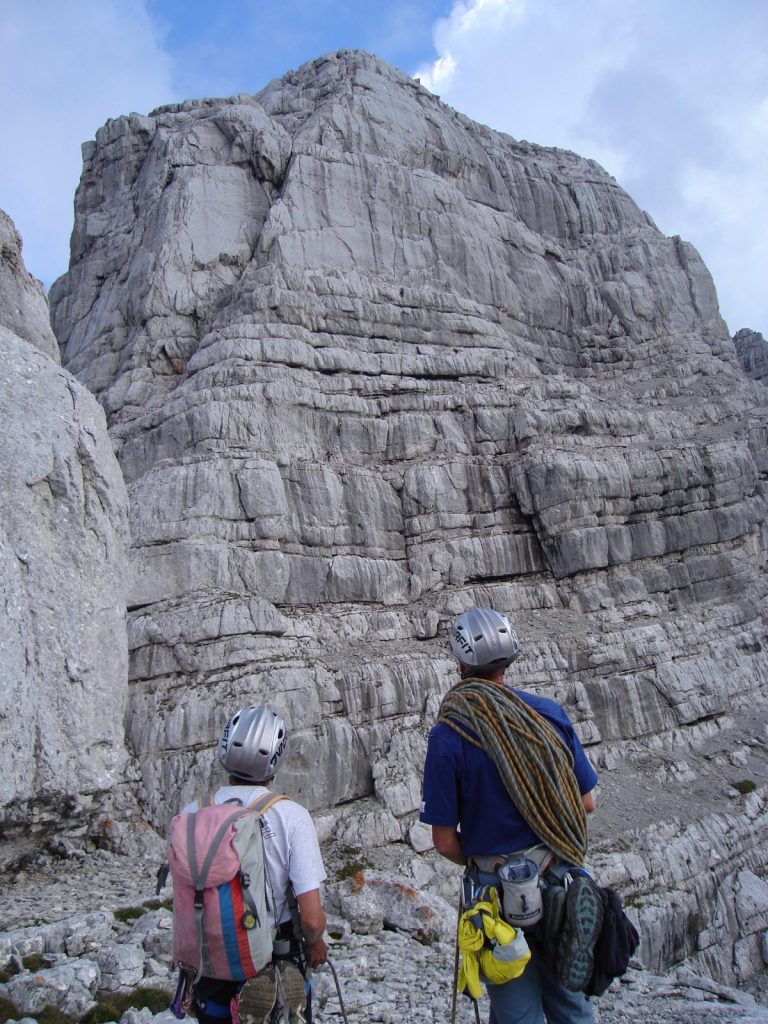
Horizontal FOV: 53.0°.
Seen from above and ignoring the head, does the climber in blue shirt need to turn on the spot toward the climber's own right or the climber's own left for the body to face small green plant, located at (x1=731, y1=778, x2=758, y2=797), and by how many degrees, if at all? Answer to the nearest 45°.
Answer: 0° — they already face it

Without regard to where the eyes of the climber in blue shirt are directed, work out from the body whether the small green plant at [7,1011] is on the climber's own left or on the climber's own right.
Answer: on the climber's own left

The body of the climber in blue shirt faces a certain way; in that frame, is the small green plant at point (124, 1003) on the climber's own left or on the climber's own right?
on the climber's own left

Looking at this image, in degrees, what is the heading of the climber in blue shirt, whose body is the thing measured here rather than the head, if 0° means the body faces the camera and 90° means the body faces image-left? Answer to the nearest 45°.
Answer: approximately 180°

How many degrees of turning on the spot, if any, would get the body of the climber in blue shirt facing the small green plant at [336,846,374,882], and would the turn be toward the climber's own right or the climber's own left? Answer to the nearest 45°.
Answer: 0° — they already face it
